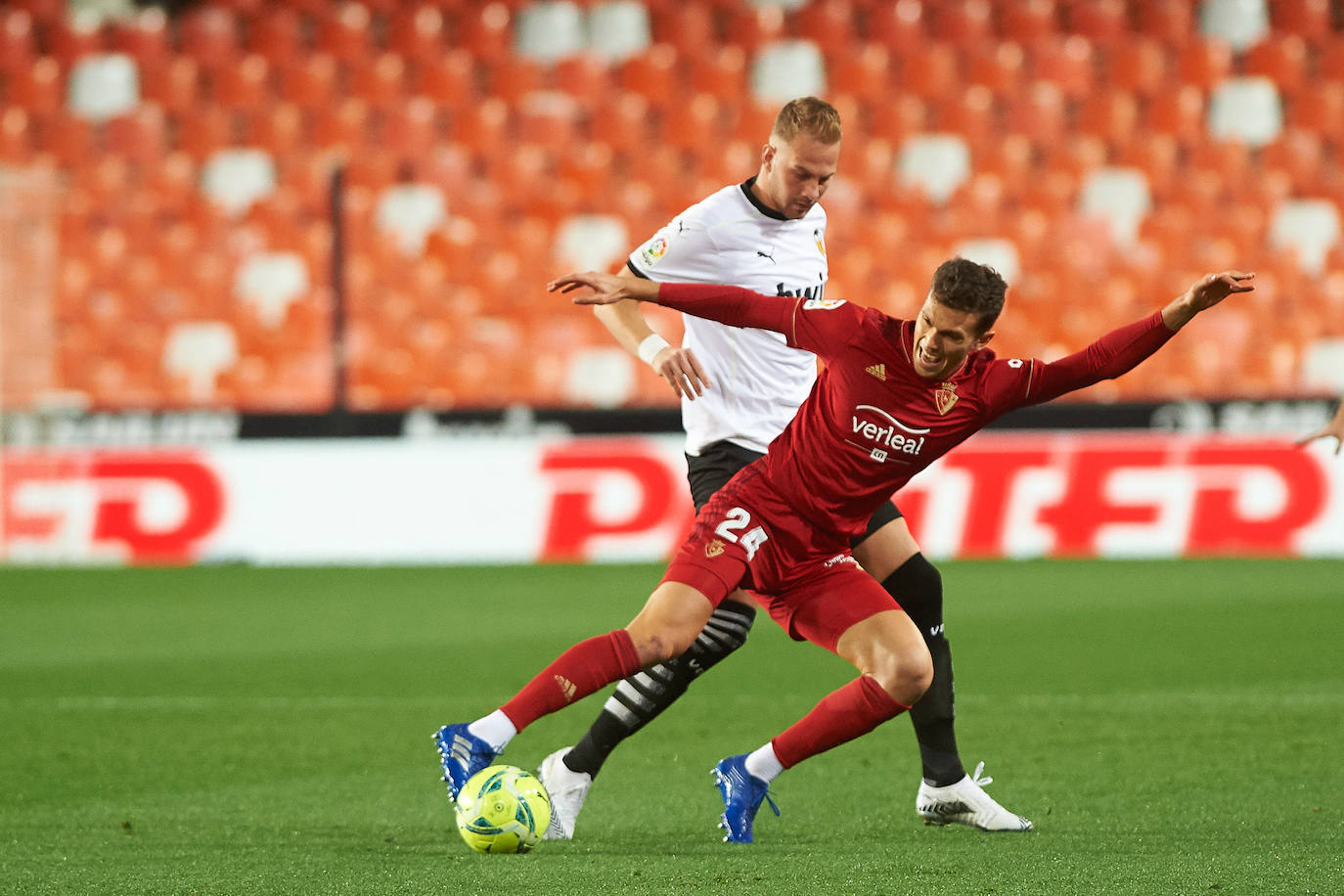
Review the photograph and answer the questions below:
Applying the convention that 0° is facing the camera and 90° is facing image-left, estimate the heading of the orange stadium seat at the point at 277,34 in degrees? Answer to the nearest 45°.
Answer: approximately 0°

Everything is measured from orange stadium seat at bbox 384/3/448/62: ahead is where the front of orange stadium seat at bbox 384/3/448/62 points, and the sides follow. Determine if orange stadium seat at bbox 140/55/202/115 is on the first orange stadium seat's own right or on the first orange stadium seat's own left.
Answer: on the first orange stadium seat's own right

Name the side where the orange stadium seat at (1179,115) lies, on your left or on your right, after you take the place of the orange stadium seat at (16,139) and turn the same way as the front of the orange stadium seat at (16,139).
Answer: on your left

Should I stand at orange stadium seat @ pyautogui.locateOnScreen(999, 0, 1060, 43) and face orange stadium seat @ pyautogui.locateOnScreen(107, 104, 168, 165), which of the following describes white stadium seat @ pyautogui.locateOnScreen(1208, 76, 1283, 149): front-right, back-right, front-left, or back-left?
back-left

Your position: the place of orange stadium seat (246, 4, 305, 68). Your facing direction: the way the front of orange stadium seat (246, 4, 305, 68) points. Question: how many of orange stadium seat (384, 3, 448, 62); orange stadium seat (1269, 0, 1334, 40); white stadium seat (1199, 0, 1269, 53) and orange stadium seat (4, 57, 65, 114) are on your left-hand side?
3

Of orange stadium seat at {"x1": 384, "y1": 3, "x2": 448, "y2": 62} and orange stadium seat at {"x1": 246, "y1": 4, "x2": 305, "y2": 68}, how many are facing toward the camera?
2

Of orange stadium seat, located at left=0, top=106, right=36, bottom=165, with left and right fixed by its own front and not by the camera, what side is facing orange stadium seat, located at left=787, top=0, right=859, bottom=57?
left

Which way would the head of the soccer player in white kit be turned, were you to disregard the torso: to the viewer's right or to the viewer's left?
to the viewer's right

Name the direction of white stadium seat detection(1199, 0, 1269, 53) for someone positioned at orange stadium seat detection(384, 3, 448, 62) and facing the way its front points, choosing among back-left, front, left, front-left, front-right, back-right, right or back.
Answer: left

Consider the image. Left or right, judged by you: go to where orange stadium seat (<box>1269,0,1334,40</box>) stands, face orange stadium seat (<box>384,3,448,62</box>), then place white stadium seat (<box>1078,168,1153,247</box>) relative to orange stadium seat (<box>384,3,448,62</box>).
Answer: left

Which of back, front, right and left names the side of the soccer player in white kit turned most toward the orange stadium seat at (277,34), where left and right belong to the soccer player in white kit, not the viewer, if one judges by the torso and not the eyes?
back
